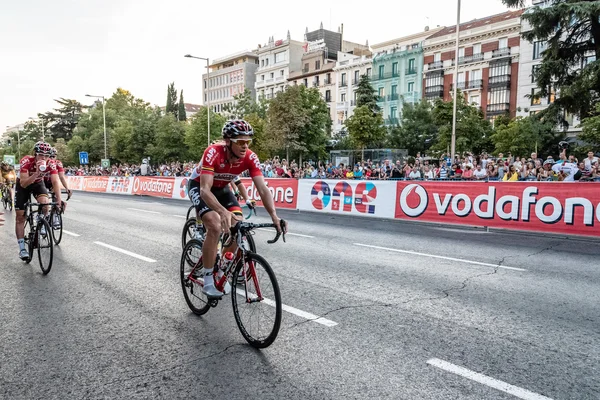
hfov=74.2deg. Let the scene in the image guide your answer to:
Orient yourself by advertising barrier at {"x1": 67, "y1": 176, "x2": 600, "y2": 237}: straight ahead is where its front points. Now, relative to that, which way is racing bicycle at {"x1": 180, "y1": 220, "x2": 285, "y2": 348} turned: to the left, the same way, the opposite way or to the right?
to the left

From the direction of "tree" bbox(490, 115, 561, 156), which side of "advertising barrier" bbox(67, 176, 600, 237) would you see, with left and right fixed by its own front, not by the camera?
back

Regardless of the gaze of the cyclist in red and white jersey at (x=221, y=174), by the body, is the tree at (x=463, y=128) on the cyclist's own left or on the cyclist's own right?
on the cyclist's own left

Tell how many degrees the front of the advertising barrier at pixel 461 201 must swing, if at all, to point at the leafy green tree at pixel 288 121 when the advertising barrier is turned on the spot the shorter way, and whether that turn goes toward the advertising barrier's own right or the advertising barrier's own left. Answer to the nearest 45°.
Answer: approximately 135° to the advertising barrier's own right

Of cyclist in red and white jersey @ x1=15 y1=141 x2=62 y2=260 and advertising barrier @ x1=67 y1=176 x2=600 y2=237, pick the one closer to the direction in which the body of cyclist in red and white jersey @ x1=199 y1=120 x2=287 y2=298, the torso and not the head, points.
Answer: the advertising barrier

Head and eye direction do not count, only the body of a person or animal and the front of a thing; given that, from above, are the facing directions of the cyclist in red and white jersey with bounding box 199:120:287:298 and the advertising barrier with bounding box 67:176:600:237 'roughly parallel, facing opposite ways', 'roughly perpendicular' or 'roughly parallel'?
roughly perpendicular

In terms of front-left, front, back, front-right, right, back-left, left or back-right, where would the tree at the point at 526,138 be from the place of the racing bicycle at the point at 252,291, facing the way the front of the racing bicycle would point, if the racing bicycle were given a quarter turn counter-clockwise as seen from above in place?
front

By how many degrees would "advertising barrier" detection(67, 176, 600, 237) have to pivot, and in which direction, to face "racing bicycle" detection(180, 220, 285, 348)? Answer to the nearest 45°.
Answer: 0° — it already faces it

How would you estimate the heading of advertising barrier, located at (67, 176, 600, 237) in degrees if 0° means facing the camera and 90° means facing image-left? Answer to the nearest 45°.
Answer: approximately 45°
